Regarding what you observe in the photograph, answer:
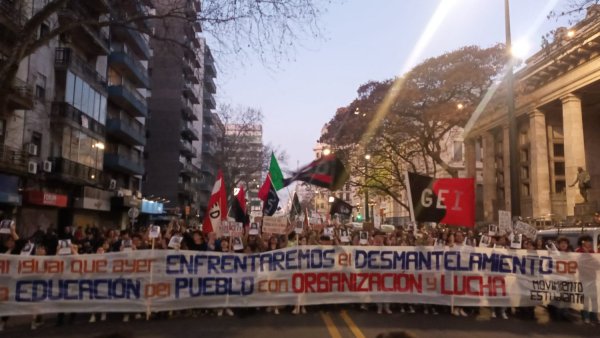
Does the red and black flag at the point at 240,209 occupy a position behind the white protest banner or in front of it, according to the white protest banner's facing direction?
behind

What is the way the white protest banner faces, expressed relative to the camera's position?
facing the viewer

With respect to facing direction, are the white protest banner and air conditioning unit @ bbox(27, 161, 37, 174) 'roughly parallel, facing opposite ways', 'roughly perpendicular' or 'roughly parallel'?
roughly perpendicular

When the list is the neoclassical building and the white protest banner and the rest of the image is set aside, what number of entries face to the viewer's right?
0

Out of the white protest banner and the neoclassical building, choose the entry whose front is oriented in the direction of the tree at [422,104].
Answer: the neoclassical building

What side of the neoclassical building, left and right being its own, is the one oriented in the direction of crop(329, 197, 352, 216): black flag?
front

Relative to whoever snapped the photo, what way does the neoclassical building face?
facing the viewer and to the left of the viewer

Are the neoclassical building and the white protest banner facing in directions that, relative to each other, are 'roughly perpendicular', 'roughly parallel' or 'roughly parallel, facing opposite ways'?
roughly perpendicular

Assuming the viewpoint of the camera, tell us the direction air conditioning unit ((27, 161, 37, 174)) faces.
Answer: facing the viewer and to the right of the viewer

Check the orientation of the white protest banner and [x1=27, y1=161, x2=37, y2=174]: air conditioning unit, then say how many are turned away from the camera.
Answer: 0

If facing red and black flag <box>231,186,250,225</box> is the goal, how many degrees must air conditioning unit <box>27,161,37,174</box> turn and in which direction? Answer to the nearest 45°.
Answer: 0° — it already faces it

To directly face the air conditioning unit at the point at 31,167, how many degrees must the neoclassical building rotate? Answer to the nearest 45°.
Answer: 0° — it already faces it

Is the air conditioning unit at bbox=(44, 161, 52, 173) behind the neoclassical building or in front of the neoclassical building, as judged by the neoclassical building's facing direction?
in front

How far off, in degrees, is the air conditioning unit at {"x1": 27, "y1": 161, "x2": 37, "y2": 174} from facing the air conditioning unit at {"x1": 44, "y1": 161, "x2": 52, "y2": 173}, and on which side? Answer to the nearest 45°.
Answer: approximately 135° to its left
